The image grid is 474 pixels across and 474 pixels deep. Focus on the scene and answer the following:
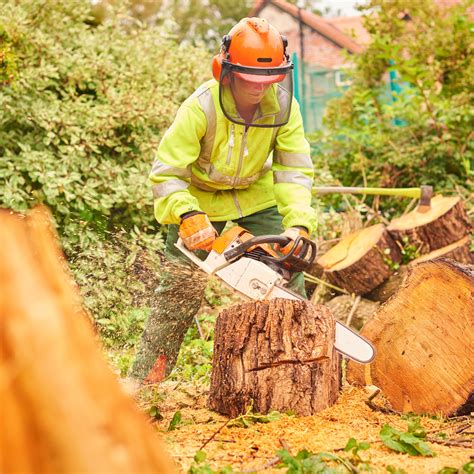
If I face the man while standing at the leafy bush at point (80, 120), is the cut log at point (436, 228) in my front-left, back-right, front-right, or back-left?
front-left

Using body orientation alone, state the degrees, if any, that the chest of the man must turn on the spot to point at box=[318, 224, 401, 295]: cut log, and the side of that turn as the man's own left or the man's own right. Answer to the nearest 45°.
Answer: approximately 135° to the man's own left

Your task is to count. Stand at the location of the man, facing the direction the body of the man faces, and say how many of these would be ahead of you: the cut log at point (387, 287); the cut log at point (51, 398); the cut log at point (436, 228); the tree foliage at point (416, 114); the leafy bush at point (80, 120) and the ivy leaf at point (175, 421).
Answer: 2

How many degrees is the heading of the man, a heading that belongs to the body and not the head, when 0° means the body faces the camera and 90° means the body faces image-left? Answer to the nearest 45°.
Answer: approximately 0°

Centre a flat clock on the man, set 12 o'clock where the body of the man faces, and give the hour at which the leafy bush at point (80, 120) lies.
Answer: The leafy bush is roughly at 5 o'clock from the man.

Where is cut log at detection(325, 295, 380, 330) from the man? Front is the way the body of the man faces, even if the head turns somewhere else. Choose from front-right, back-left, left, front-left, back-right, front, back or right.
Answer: back-left

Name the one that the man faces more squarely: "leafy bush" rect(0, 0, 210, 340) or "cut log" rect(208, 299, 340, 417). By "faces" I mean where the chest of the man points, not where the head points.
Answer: the cut log

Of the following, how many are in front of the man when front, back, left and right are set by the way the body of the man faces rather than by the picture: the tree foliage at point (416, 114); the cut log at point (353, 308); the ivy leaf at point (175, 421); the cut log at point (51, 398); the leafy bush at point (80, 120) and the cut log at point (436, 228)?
2

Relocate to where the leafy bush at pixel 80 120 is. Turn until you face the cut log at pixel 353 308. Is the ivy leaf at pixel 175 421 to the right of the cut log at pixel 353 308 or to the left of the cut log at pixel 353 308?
right

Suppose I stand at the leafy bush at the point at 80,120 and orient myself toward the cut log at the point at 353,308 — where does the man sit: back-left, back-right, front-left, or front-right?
front-right

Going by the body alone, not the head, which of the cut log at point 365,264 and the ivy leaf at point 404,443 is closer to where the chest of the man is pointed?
the ivy leaf

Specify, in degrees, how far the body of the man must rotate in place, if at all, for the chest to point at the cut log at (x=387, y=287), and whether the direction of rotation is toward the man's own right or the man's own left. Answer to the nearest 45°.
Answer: approximately 135° to the man's own left

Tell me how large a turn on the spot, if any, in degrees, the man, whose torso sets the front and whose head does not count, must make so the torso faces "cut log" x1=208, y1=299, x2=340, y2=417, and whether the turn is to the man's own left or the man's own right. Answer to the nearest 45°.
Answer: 0° — they already face it

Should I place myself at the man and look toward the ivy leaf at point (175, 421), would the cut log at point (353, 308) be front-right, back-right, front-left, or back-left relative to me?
back-left

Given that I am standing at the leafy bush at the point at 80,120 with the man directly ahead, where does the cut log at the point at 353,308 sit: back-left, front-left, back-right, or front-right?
front-left

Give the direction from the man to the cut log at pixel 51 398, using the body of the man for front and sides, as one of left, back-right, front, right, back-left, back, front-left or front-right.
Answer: front

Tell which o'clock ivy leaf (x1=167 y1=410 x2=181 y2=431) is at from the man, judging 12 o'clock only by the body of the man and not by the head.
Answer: The ivy leaf is roughly at 12 o'clock from the man.

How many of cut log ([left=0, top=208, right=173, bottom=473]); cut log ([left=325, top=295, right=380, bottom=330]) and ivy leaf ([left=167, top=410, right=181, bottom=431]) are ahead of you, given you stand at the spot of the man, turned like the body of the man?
2

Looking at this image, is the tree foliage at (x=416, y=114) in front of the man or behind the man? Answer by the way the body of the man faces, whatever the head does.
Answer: behind
